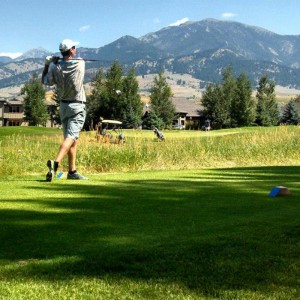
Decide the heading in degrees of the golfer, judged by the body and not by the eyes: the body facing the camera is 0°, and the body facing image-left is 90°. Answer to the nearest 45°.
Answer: approximately 225°

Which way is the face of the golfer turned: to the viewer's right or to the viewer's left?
to the viewer's right
